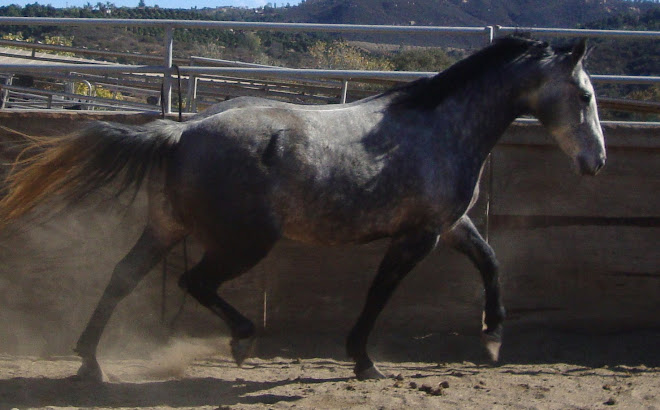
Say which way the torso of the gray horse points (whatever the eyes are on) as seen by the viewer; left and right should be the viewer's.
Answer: facing to the right of the viewer

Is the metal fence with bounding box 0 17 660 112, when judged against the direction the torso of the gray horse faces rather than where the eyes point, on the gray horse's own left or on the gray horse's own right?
on the gray horse's own left
